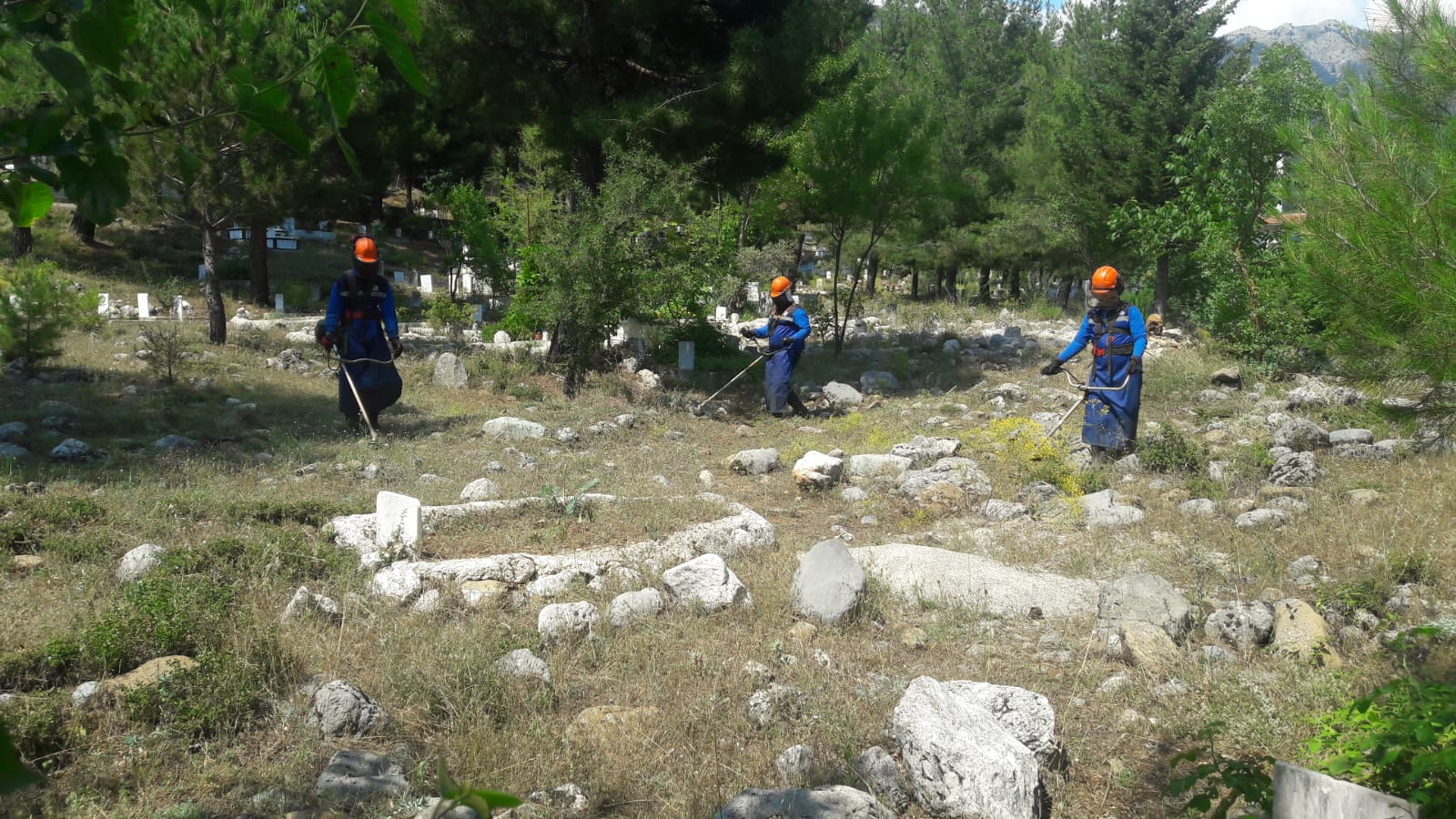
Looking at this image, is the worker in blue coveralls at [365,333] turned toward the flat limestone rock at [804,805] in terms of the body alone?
yes

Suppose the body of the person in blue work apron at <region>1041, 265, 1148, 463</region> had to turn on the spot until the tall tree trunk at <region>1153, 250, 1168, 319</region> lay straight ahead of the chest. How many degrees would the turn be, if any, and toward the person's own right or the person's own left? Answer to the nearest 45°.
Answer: approximately 135° to the person's own right

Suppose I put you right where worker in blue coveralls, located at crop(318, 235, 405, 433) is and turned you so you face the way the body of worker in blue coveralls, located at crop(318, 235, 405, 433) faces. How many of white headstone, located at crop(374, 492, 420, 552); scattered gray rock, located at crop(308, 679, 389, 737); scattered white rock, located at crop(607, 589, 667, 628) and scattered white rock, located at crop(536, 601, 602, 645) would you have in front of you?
4

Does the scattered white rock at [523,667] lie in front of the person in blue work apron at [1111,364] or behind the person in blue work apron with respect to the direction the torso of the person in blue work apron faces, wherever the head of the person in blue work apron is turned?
in front

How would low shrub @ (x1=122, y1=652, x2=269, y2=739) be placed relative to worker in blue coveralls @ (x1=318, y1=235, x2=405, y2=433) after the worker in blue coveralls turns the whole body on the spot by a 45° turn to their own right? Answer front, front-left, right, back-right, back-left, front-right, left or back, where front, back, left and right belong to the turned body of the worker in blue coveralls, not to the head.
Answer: front-left

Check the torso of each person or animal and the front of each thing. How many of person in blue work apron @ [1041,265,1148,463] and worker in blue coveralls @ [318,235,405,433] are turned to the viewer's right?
0

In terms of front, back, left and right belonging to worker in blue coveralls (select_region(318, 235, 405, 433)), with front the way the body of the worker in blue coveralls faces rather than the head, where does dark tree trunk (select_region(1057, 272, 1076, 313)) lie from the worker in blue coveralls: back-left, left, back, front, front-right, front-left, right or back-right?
back-left

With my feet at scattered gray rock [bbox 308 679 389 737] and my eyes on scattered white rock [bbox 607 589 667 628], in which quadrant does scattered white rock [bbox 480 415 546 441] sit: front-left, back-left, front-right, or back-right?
front-left

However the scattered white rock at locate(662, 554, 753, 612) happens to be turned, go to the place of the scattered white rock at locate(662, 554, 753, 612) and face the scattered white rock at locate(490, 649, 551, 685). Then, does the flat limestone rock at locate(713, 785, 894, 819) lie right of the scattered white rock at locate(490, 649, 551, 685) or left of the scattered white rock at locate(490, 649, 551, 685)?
left

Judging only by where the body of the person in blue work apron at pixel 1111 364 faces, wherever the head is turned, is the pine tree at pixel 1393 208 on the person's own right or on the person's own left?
on the person's own left

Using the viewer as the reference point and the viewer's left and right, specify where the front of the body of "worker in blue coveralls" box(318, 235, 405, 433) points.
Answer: facing the viewer

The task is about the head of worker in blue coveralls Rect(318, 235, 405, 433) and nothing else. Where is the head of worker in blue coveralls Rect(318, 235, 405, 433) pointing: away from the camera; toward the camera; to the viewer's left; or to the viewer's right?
toward the camera

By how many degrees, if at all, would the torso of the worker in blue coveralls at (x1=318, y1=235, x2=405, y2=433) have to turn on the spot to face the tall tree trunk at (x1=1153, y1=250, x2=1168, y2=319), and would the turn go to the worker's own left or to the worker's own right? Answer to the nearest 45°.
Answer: approximately 135° to the worker's own left

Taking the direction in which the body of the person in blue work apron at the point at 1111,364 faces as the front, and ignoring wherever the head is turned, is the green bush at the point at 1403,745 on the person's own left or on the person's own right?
on the person's own left
